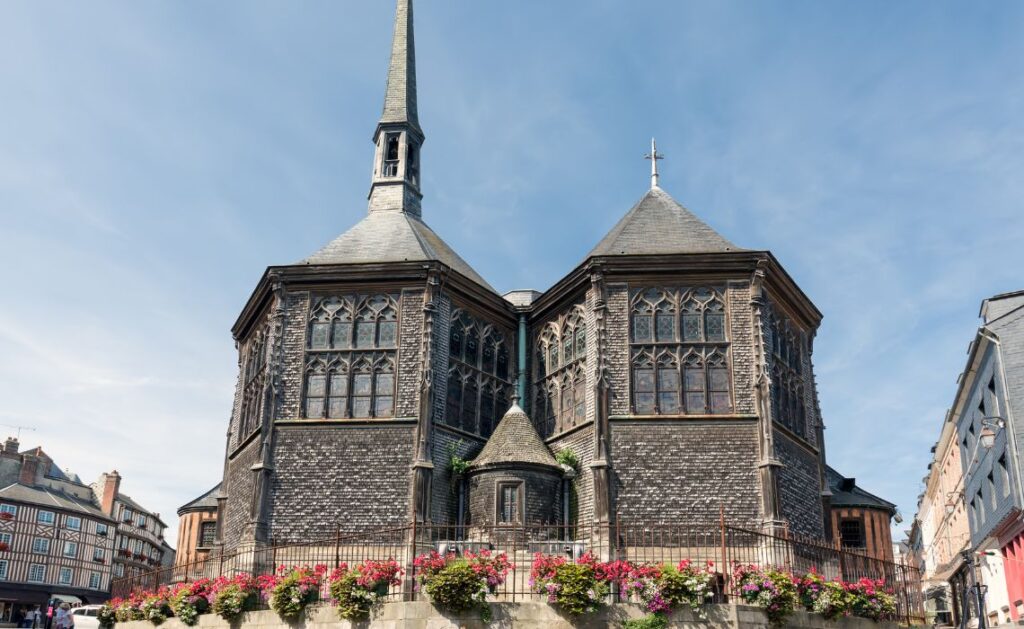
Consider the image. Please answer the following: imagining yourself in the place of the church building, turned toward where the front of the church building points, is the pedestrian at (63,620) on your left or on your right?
on your left

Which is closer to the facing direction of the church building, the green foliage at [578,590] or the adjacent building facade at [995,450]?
the adjacent building facade

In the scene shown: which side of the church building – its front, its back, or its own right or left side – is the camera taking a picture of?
back

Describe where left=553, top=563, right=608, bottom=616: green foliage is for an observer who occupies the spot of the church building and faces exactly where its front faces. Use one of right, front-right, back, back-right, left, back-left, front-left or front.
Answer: back

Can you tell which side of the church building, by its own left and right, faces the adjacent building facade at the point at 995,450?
right
